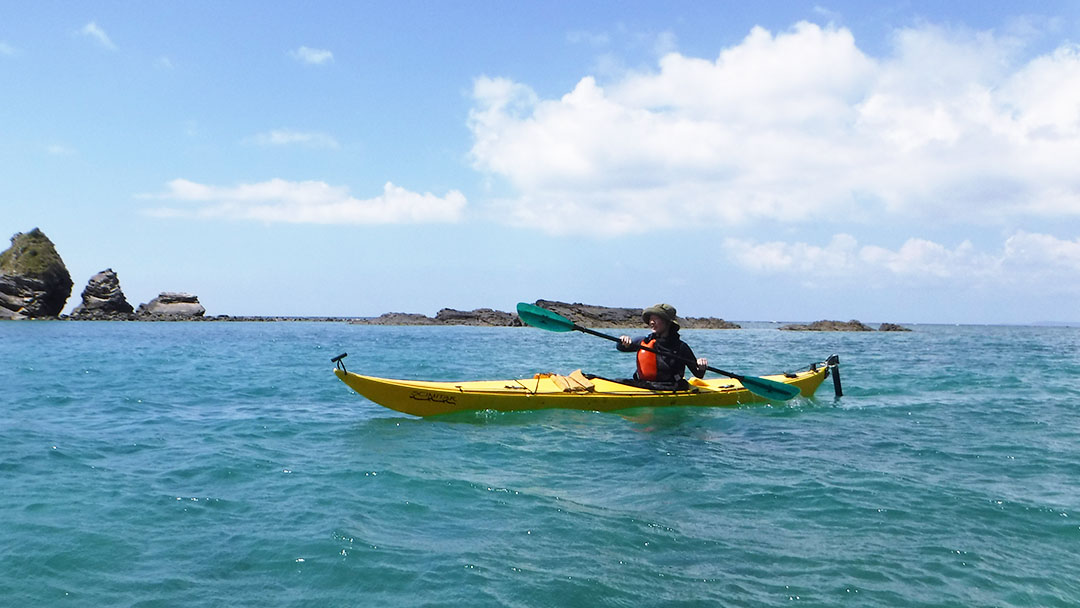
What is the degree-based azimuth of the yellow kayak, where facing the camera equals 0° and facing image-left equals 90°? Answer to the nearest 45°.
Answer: approximately 90°
